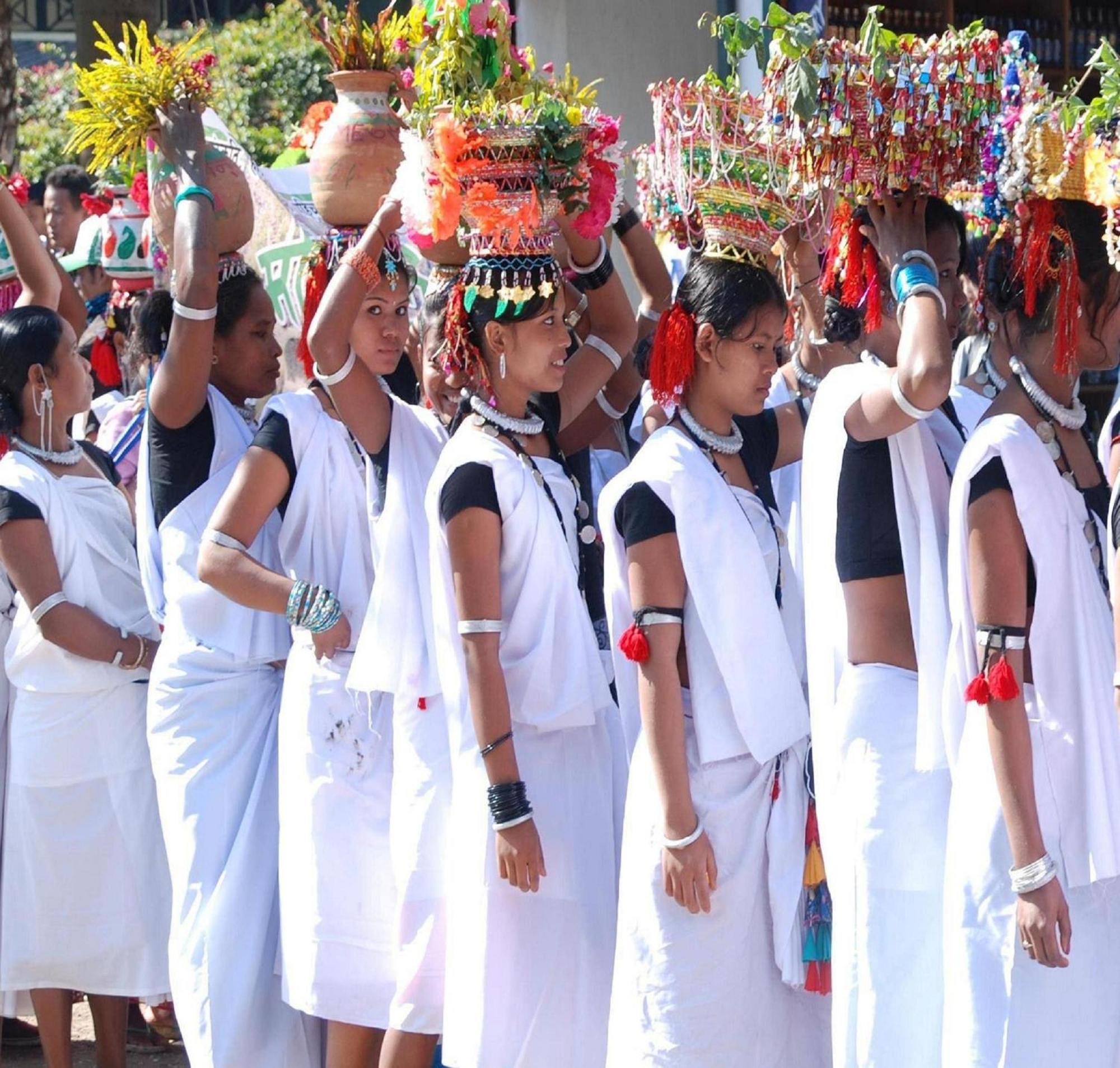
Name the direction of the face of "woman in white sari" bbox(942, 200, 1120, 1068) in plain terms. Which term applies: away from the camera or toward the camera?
away from the camera

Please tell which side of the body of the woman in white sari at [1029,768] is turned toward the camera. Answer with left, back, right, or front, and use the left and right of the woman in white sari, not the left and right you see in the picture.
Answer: right

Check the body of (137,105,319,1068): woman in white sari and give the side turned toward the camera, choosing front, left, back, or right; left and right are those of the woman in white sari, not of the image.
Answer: right
